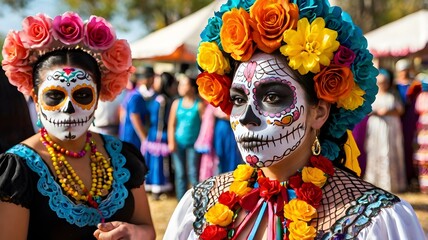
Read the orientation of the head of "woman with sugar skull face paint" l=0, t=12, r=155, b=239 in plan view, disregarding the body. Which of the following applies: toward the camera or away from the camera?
toward the camera

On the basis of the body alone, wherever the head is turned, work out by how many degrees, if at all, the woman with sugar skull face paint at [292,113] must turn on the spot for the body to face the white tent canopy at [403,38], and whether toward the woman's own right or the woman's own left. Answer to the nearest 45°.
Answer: approximately 135° to the woman's own right

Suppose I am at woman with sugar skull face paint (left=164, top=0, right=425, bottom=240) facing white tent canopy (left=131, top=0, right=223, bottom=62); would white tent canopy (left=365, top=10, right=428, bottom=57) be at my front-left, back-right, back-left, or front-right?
front-right

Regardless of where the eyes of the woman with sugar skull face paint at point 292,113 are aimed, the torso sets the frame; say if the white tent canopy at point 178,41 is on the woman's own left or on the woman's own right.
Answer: on the woman's own right

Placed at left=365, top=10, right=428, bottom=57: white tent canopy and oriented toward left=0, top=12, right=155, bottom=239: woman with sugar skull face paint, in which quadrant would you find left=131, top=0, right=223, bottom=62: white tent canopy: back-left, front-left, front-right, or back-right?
front-right

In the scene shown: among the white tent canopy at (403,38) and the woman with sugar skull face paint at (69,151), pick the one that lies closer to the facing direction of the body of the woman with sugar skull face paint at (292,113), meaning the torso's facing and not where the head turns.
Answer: the woman with sugar skull face paint

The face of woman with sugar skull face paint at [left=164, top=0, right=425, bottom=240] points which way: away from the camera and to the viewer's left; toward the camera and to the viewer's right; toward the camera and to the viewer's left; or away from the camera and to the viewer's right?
toward the camera and to the viewer's left

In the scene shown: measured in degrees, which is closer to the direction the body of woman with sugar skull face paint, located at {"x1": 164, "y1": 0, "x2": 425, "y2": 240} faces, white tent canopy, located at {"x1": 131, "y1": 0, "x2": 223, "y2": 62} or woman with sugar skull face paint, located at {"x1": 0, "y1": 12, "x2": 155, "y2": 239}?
the woman with sugar skull face paint

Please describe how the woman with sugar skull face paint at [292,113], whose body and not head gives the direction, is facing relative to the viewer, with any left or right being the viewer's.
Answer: facing the viewer and to the left of the viewer
